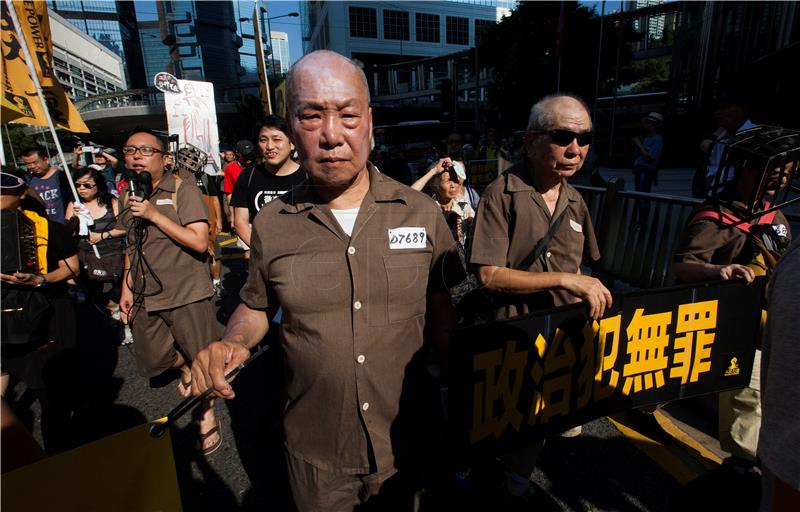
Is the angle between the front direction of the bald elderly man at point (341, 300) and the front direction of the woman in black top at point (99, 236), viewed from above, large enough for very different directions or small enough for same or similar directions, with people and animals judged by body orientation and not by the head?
same or similar directions

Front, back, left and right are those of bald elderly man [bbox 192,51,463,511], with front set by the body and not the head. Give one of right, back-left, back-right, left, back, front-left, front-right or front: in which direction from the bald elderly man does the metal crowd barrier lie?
back-left

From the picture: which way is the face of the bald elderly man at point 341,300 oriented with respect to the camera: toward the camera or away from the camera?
toward the camera

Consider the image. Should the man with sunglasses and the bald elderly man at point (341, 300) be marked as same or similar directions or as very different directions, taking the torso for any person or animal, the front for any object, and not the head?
same or similar directions

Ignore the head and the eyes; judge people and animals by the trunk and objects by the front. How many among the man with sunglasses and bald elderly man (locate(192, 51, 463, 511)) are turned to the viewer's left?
0

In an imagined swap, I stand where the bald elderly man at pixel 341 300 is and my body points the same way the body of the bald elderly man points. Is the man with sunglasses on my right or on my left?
on my left

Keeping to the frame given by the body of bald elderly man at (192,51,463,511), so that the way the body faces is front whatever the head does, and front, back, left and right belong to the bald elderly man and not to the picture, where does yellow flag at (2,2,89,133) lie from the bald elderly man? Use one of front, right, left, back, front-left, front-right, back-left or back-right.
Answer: back-right

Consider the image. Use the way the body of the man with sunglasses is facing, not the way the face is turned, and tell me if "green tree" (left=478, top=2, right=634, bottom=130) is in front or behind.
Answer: behind

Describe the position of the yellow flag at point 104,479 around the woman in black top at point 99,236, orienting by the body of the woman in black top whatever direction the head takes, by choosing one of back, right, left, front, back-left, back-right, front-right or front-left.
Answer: front-left

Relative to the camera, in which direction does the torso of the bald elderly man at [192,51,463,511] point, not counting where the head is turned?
toward the camera

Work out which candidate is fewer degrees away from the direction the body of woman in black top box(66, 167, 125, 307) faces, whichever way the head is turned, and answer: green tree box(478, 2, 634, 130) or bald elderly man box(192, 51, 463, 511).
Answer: the bald elderly man

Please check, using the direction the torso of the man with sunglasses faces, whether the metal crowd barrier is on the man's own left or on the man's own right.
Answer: on the man's own left

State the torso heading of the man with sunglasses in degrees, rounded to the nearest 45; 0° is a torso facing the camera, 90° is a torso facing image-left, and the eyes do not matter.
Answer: approximately 315°

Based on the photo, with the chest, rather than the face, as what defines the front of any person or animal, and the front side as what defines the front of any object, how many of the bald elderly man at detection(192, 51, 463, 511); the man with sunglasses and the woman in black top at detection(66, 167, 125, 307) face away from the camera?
0
